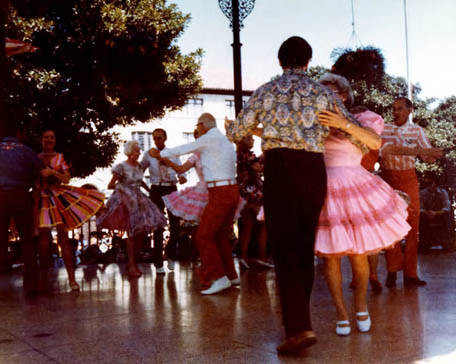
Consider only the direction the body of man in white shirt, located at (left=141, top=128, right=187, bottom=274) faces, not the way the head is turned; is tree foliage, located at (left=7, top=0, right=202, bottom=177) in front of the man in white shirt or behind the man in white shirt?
behind

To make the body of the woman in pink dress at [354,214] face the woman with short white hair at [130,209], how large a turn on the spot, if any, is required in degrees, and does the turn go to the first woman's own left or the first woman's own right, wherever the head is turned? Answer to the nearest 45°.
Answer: approximately 90° to the first woman's own right

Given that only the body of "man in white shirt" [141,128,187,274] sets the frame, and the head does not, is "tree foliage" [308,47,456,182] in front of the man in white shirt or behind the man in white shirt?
behind

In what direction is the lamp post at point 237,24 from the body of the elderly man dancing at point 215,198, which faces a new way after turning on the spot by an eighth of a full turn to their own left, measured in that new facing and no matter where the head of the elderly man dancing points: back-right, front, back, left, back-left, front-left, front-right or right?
back-right

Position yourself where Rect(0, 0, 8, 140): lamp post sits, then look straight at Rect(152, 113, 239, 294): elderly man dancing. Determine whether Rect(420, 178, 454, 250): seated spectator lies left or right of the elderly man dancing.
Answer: left

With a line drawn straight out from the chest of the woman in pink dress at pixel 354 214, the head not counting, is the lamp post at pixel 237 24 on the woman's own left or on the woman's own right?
on the woman's own right

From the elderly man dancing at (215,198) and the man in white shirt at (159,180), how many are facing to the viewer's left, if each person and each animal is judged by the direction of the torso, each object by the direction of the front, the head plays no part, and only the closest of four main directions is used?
1

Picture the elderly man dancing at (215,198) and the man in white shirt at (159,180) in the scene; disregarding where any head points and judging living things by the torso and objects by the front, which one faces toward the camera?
the man in white shirt

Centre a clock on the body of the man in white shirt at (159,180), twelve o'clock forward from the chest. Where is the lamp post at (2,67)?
The lamp post is roughly at 2 o'clock from the man in white shirt.

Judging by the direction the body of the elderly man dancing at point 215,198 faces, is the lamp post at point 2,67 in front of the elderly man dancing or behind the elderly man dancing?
in front

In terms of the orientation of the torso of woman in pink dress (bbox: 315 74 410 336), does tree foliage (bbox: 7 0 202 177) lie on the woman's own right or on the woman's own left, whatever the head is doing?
on the woman's own right

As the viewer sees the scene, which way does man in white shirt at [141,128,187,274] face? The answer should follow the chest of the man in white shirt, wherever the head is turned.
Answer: toward the camera

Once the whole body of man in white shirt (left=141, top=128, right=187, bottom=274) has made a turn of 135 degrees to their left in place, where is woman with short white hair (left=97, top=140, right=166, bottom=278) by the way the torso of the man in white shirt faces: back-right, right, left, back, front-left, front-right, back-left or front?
back

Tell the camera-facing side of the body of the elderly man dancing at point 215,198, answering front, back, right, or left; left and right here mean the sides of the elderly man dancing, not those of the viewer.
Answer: left

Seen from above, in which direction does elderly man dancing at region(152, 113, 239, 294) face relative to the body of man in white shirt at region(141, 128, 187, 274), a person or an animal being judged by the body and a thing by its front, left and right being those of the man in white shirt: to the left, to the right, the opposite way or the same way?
to the right
